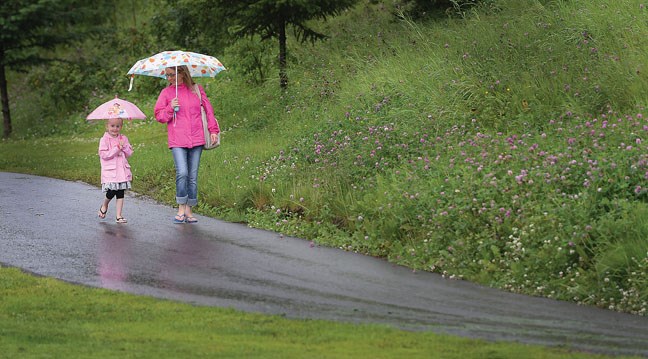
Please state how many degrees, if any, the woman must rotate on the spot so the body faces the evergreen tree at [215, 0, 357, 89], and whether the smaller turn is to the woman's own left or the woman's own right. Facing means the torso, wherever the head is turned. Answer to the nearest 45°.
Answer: approximately 180°

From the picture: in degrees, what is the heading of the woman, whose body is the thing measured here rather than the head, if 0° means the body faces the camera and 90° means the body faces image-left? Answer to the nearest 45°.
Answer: approximately 0°

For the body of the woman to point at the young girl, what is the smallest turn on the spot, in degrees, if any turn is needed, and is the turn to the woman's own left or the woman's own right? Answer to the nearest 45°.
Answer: approximately 90° to the woman's own right
